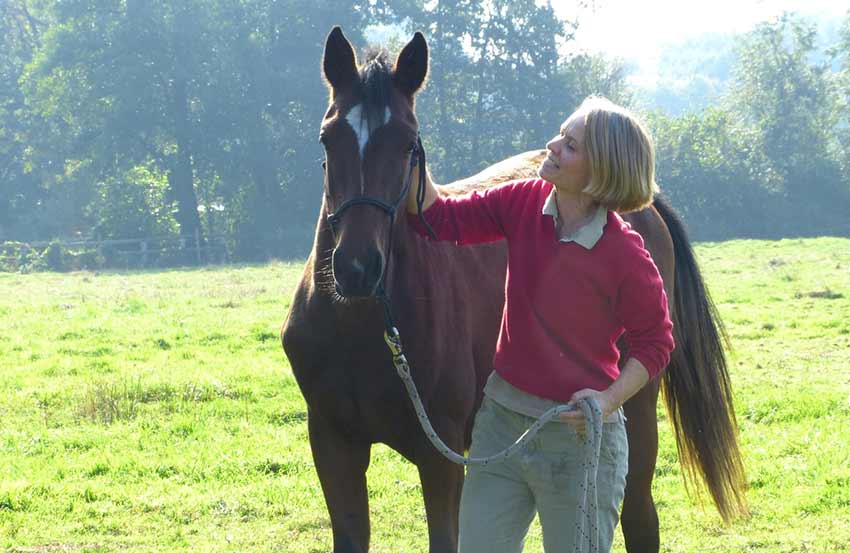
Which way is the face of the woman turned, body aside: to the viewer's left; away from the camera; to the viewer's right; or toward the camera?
to the viewer's left

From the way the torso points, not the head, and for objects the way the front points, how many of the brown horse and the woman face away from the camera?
0

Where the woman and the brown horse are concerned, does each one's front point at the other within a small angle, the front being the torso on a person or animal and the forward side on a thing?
no

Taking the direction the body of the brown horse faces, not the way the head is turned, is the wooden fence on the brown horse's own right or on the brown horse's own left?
on the brown horse's own right

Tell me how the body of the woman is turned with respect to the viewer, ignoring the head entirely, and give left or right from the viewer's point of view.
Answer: facing the viewer and to the left of the viewer

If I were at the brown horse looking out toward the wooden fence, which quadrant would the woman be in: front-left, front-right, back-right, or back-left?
back-right

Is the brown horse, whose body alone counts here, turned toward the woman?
no

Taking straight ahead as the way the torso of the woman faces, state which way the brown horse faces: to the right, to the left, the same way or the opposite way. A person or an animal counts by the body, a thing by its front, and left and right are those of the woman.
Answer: the same way

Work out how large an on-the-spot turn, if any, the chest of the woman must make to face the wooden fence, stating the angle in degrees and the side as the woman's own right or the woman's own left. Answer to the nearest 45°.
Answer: approximately 90° to the woman's own right
